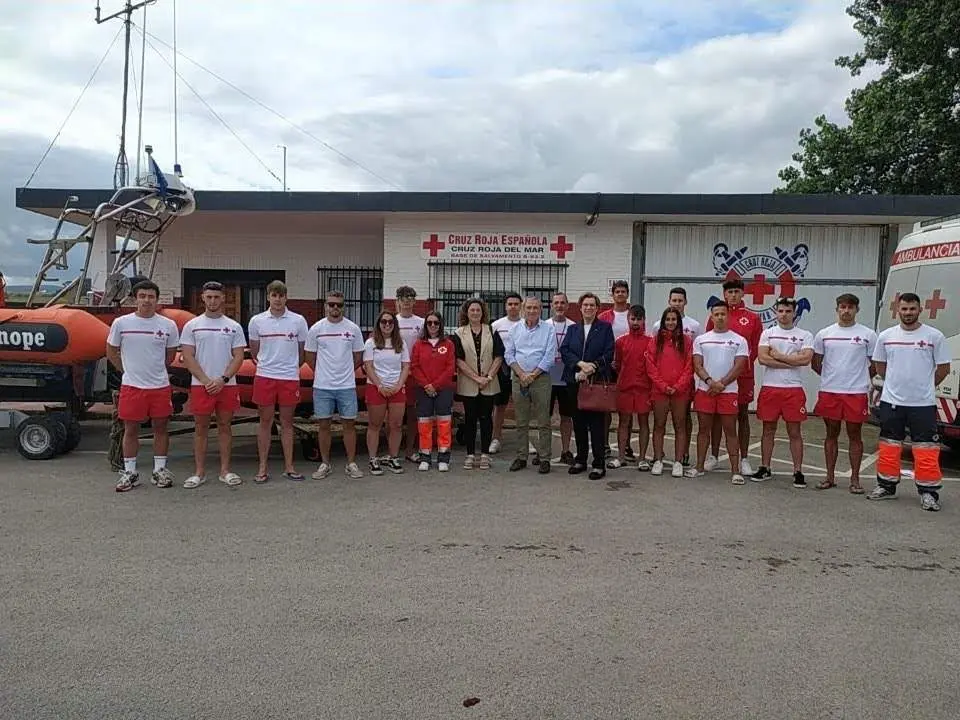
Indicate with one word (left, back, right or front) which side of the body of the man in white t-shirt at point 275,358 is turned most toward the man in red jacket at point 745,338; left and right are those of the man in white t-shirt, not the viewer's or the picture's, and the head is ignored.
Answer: left

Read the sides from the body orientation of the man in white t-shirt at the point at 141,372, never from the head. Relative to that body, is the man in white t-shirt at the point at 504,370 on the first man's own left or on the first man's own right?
on the first man's own left

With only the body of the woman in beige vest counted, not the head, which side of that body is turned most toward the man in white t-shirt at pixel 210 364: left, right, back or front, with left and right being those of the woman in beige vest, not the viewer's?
right

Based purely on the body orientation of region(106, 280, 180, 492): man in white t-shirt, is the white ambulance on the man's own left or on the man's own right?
on the man's own left

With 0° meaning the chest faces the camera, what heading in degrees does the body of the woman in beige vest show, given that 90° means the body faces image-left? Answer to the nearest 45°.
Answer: approximately 0°
